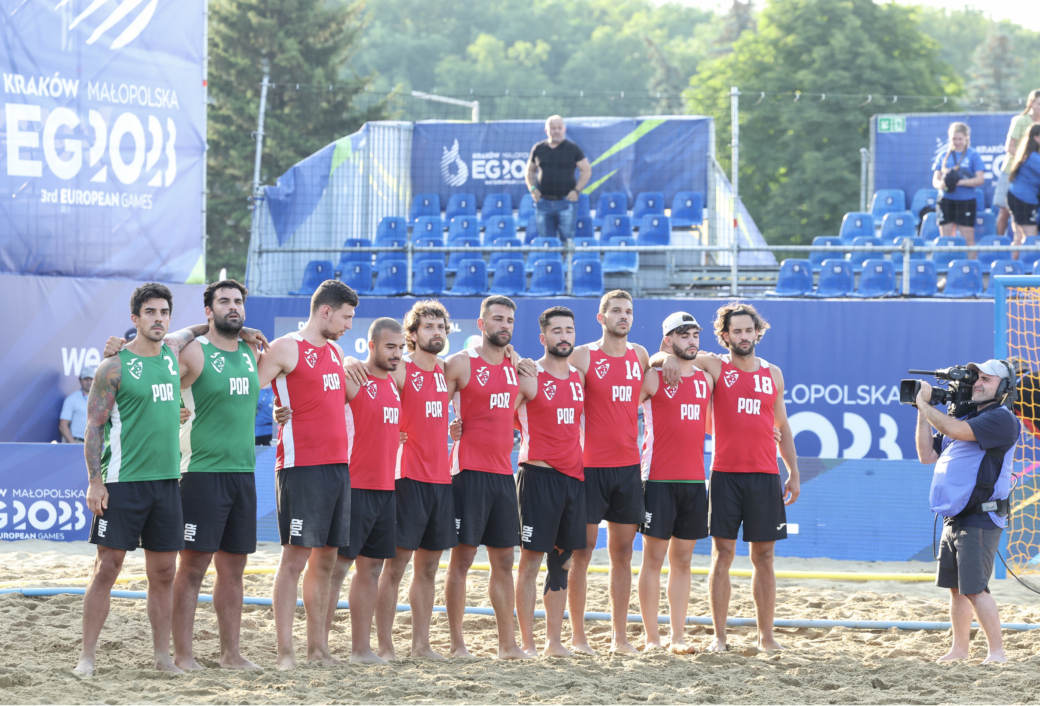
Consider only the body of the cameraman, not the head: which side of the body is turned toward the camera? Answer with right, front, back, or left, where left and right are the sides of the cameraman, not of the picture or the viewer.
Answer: left

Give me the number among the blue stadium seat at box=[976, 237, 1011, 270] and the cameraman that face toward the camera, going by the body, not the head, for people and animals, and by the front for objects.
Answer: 1

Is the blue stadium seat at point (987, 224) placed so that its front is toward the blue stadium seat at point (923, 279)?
yes

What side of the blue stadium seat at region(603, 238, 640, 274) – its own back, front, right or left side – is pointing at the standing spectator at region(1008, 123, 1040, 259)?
left

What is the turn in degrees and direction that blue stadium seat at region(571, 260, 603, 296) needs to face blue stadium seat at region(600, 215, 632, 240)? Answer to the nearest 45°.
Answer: approximately 180°

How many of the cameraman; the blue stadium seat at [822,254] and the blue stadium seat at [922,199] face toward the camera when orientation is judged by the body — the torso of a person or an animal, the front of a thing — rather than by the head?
2

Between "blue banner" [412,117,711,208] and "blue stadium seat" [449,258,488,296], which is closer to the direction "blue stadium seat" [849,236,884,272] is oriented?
the blue stadium seat
